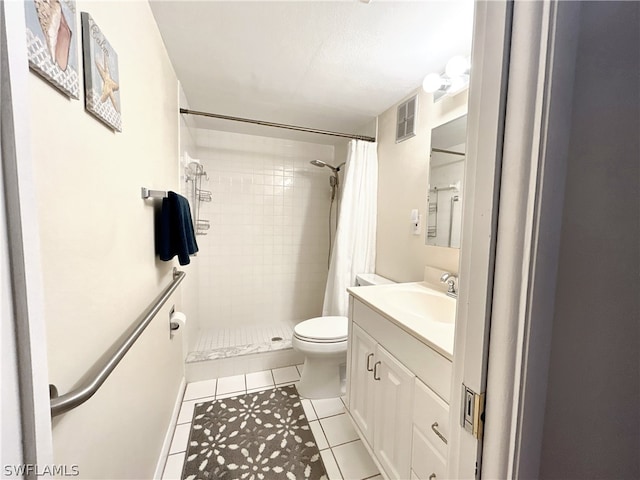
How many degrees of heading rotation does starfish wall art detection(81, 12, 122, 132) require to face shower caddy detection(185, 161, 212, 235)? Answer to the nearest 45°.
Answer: approximately 90° to its left

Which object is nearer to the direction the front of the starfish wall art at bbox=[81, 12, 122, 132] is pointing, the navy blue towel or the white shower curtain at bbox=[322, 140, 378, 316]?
the white shower curtain

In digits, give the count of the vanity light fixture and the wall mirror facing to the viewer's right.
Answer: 0

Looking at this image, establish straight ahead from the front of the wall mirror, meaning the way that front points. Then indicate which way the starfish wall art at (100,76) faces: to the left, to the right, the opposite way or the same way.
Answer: the opposite way

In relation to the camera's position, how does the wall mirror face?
facing the viewer and to the left of the viewer

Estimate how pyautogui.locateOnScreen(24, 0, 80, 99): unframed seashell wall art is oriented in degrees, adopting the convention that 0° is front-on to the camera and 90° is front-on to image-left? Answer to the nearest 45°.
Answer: approximately 315°

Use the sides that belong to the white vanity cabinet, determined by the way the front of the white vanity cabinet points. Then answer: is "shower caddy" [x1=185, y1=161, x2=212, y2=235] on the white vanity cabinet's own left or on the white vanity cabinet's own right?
on the white vanity cabinet's own right

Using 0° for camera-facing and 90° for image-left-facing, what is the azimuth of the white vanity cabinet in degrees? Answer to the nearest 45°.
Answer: approximately 45°

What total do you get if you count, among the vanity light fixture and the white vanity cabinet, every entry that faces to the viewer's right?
0

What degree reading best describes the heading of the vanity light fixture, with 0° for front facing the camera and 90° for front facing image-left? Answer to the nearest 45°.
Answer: approximately 45°

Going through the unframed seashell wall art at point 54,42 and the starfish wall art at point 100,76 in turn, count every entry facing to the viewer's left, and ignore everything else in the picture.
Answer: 0

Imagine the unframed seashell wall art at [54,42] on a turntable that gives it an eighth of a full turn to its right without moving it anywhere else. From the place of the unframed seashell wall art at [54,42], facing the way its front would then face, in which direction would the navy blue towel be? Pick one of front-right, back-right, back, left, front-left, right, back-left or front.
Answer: back-left

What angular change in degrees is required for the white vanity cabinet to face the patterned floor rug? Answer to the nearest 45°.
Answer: approximately 45° to its right
